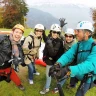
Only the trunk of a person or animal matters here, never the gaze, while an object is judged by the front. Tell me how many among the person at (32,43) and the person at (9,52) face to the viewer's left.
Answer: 0

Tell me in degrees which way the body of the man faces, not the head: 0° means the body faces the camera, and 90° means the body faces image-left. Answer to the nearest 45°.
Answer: approximately 45°

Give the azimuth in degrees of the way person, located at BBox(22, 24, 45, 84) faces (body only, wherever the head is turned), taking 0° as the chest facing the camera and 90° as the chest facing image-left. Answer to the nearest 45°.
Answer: approximately 315°

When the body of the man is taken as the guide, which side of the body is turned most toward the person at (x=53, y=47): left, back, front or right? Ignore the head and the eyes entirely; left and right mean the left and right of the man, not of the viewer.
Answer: right

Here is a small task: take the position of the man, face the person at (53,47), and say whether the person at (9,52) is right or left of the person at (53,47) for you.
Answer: left

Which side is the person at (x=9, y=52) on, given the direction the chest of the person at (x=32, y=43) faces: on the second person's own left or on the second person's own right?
on the second person's own right

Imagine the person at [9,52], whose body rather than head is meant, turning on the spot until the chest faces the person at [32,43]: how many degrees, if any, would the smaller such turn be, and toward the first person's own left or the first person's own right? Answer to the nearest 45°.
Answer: approximately 90° to the first person's own left

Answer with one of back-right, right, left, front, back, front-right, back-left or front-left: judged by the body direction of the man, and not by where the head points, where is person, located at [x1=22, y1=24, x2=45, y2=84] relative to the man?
right
